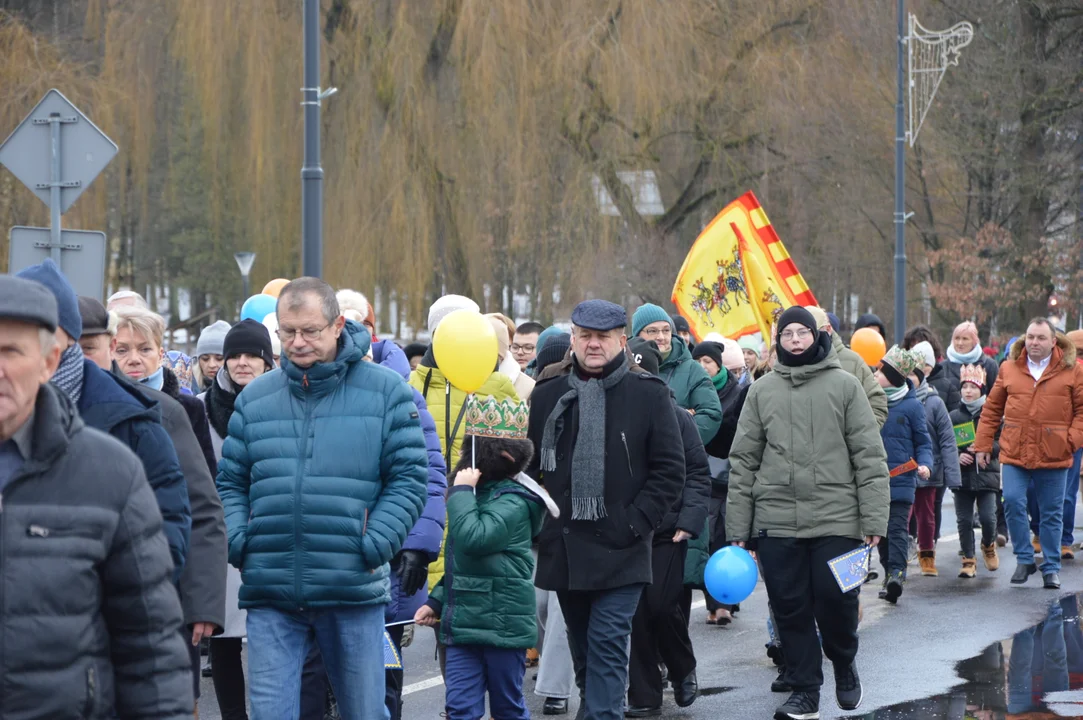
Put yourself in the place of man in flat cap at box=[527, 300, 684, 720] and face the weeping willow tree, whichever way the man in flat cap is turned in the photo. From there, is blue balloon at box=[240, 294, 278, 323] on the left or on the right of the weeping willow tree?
left

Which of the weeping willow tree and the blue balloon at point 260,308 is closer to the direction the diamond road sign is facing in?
the weeping willow tree

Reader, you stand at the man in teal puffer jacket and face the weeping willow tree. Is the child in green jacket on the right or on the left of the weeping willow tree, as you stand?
right

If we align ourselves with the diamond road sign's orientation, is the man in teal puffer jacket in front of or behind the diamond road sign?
behind

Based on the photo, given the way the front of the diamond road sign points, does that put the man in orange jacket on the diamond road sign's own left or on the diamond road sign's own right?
on the diamond road sign's own right

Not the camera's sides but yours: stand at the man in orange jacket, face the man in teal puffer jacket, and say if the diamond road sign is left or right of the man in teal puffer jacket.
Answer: right

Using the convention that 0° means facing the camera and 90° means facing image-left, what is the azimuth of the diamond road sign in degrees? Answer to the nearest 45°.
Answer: approximately 180°
